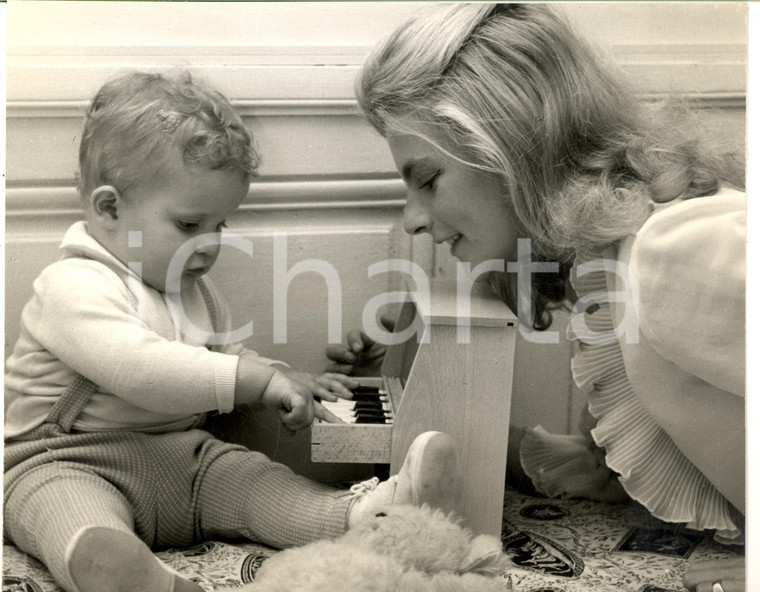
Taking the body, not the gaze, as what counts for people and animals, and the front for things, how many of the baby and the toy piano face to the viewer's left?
1

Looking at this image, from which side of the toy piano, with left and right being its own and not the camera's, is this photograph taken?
left

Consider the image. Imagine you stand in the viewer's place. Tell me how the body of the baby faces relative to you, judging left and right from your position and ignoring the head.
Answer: facing the viewer and to the right of the viewer

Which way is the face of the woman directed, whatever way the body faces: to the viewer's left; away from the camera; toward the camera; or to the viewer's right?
to the viewer's left
